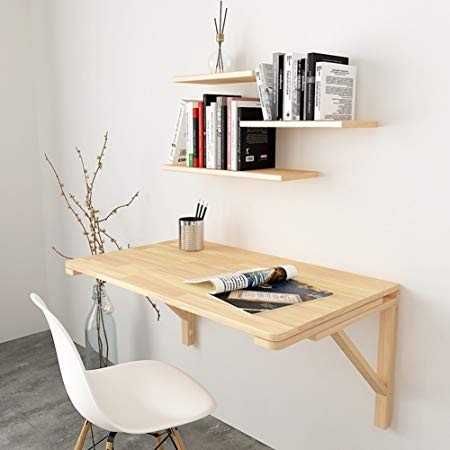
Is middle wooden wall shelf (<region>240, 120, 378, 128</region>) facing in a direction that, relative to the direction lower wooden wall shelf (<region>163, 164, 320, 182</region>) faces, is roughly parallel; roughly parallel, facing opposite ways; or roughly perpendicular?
roughly parallel

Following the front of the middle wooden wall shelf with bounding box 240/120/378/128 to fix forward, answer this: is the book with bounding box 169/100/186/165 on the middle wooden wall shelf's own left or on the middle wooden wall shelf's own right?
on the middle wooden wall shelf's own right

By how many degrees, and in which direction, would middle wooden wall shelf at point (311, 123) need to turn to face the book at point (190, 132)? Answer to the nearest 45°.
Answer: approximately 90° to its right

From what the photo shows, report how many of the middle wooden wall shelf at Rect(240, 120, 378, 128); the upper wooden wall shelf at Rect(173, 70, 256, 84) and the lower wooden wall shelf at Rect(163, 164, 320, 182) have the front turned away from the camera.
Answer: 0

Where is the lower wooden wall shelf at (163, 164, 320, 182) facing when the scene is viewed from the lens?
facing the viewer and to the left of the viewer

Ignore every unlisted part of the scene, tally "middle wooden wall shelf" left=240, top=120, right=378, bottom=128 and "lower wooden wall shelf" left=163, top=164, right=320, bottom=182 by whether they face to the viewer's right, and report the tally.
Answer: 0

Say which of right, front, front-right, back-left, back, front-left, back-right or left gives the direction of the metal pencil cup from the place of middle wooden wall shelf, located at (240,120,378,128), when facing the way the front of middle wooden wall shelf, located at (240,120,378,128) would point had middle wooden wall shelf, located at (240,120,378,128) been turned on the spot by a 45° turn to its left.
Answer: back-right
